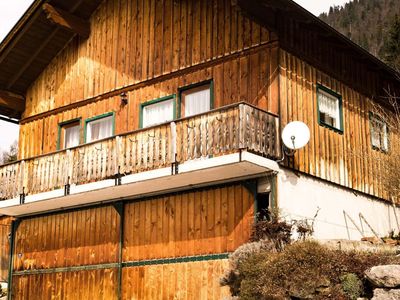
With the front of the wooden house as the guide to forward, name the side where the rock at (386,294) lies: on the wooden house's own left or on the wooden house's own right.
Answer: on the wooden house's own left

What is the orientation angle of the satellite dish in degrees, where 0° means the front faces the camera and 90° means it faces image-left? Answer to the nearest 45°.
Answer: approximately 0°

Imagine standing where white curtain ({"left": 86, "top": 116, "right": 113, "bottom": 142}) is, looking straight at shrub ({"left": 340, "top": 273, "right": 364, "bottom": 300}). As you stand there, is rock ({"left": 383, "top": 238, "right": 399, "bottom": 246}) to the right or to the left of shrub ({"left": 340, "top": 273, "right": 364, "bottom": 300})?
left

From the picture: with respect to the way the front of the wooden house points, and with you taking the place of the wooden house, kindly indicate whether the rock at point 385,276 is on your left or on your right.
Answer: on your left

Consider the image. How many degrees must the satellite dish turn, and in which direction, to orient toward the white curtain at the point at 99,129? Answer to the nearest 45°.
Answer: approximately 135° to its right

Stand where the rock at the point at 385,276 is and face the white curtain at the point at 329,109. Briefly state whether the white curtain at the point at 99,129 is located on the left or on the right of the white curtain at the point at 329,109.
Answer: left
